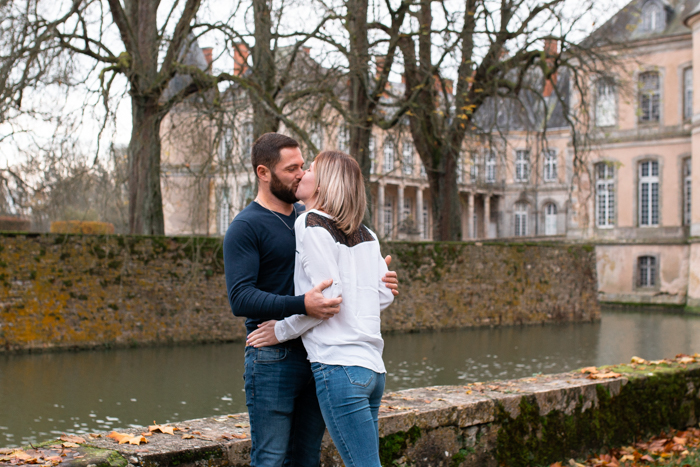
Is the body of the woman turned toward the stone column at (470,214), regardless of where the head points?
no

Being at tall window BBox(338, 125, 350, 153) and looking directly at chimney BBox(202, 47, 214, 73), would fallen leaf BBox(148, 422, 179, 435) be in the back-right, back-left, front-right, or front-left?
front-left

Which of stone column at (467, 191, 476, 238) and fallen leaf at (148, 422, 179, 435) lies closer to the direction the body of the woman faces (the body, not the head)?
the fallen leaf

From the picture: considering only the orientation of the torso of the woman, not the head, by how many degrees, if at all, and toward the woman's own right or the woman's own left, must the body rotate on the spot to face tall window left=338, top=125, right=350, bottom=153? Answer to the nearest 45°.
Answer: approximately 45° to the woman's own right

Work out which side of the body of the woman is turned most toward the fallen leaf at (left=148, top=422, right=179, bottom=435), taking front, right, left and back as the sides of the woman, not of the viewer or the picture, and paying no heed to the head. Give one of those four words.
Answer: front

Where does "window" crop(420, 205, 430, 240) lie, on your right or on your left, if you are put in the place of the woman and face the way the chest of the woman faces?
on your right

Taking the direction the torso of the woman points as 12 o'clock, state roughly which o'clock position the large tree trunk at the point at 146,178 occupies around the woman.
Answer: The large tree trunk is roughly at 1 o'clock from the woman.

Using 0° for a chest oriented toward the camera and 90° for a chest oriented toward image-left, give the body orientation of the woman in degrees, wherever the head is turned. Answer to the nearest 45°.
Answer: approximately 135°

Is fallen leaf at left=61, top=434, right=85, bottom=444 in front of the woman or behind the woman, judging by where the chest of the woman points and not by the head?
in front
